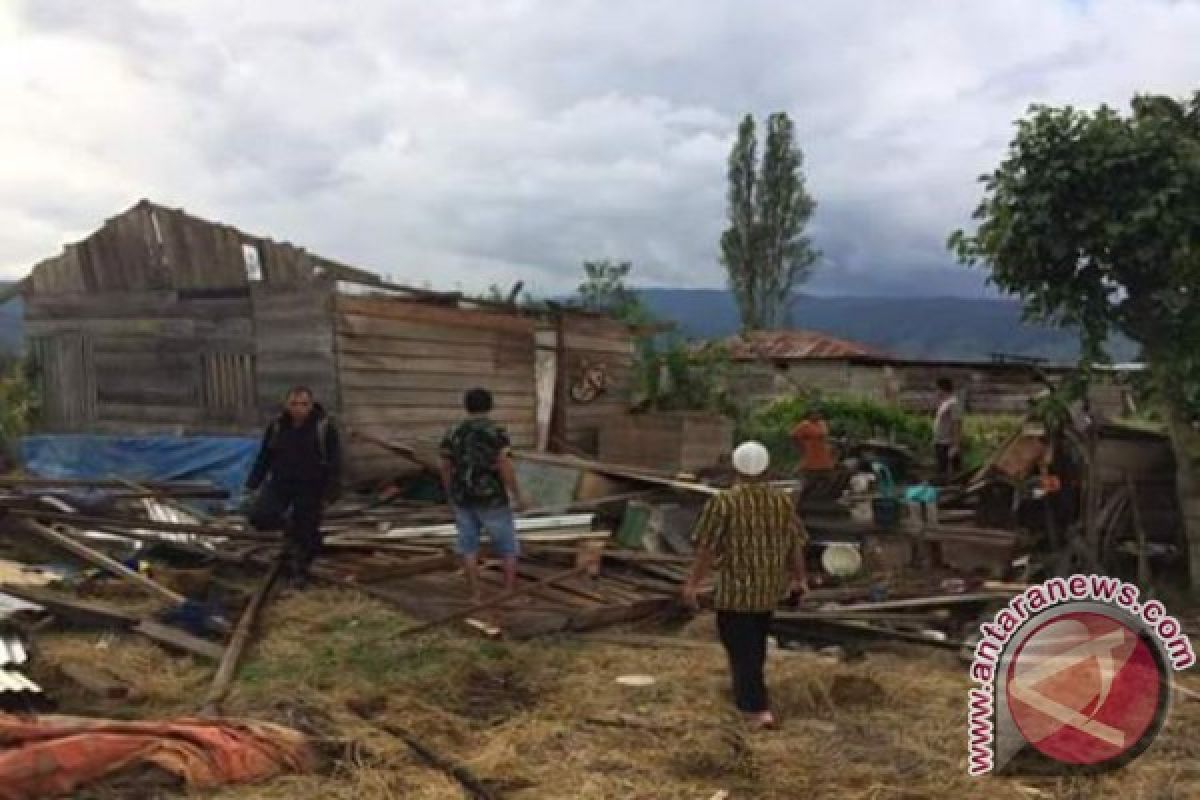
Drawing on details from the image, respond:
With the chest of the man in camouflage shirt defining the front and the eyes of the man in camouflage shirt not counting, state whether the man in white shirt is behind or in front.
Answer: in front

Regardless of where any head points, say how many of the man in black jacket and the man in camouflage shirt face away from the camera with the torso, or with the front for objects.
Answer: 1

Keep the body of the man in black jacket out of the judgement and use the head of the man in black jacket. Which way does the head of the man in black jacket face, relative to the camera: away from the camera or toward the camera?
toward the camera

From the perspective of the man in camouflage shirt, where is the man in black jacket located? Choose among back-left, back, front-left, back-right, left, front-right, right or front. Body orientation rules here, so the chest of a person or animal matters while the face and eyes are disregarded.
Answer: front-left

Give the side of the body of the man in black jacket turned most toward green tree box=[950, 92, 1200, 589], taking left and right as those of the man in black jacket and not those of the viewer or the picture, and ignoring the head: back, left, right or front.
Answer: left

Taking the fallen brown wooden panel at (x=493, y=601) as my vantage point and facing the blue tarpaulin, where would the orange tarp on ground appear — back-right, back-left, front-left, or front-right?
back-left

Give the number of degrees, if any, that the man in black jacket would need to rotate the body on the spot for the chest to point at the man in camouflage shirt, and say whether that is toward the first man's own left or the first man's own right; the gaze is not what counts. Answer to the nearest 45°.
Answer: approximately 45° to the first man's own left

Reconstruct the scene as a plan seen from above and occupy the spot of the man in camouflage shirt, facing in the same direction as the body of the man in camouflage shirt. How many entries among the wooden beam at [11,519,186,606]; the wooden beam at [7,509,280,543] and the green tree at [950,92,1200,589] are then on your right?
1

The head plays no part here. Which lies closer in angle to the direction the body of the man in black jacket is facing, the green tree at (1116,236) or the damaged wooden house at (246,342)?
the green tree

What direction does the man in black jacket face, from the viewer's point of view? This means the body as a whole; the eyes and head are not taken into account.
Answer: toward the camera

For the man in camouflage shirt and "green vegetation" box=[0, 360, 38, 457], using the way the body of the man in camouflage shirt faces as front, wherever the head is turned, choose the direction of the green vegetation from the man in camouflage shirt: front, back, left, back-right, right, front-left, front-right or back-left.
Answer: front-left

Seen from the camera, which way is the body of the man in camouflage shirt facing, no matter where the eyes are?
away from the camera

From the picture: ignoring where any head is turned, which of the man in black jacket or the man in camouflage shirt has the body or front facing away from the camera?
the man in camouflage shirt

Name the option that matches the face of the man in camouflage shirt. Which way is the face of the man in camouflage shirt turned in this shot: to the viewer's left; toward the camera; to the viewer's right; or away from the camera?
away from the camera

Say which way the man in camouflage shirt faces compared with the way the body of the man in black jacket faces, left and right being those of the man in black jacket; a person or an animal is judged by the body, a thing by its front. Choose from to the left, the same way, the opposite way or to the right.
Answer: the opposite way

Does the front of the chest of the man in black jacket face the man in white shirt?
no

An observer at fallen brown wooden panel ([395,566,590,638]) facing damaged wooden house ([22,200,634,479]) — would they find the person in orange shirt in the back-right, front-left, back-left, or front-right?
front-right

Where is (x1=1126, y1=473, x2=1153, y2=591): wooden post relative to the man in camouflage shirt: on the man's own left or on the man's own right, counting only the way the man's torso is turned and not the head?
on the man's own right
